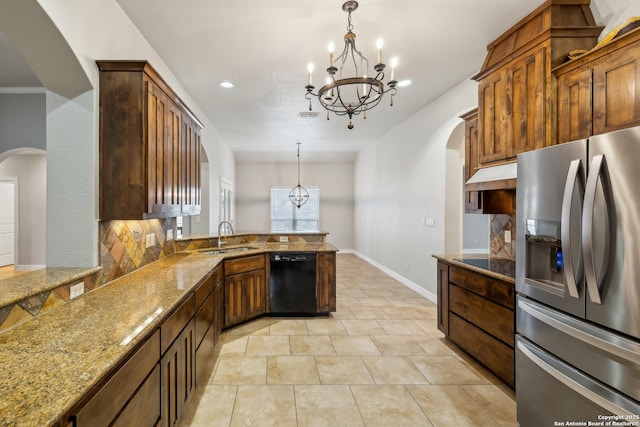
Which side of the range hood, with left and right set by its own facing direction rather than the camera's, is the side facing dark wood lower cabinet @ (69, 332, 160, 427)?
front

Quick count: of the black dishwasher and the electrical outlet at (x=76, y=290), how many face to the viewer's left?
0

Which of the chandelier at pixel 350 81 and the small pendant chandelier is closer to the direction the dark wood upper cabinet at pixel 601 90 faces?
the chandelier

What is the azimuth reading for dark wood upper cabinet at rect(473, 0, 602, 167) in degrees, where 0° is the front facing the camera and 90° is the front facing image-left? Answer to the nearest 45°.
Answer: approximately 45°

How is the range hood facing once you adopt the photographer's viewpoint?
facing the viewer and to the left of the viewer

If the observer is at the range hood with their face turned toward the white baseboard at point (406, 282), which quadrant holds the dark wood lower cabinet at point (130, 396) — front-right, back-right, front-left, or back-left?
back-left

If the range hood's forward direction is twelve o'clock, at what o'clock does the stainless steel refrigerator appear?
The stainless steel refrigerator is roughly at 10 o'clock from the range hood.

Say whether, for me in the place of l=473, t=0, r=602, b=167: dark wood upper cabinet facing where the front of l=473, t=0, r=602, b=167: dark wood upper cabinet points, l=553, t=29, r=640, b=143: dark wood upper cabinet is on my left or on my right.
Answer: on my left

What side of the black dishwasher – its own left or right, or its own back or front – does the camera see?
front

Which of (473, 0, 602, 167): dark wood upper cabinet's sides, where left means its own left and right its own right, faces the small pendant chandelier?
right

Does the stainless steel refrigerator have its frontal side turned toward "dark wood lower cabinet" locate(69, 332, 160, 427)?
yes

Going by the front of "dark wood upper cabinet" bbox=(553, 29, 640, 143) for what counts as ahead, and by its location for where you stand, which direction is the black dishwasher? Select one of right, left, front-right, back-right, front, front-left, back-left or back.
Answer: front-right

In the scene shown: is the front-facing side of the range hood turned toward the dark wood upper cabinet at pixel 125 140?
yes

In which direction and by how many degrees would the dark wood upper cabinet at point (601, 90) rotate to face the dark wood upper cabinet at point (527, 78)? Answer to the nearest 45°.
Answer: approximately 90° to its right

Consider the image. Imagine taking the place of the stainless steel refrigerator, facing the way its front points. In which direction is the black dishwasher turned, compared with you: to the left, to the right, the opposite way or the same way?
to the left

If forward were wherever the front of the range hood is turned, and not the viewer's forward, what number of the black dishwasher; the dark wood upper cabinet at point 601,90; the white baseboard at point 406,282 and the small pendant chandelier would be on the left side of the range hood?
1
